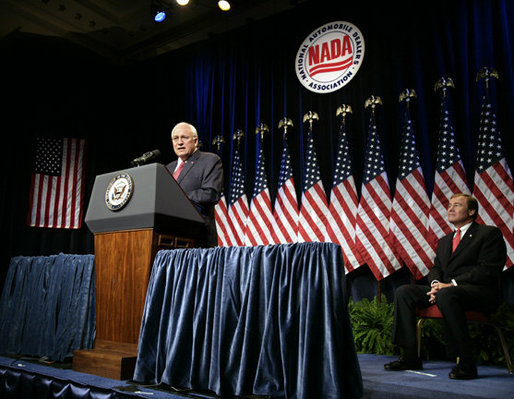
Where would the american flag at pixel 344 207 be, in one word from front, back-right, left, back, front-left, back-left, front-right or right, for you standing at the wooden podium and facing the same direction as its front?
back

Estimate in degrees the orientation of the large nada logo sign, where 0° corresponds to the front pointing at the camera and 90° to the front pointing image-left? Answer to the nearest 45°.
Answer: approximately 45°

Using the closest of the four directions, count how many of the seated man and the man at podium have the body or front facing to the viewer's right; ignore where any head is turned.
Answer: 0

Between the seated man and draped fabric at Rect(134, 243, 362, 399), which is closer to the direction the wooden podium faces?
the draped fabric

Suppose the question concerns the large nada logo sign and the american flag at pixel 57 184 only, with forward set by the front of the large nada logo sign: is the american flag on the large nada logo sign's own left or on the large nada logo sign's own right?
on the large nada logo sign's own right

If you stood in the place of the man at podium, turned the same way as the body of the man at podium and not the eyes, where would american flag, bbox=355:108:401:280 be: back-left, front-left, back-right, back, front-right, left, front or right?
back

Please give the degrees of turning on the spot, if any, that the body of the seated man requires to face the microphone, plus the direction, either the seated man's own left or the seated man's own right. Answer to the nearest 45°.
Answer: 0° — they already face it

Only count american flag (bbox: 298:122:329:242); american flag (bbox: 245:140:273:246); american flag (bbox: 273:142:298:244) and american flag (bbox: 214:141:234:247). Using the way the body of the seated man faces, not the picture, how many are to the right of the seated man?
4

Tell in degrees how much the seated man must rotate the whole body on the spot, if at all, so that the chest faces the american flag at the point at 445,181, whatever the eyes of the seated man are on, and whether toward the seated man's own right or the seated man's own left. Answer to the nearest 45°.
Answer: approximately 135° to the seated man's own right

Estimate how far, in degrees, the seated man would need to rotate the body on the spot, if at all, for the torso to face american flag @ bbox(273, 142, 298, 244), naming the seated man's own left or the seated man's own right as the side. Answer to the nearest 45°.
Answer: approximately 90° to the seated man's own right

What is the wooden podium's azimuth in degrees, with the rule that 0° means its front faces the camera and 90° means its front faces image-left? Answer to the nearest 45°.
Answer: approximately 45°

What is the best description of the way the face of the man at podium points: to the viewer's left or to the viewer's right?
to the viewer's left

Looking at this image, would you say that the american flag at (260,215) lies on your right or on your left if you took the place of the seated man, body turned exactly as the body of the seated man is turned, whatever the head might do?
on your right

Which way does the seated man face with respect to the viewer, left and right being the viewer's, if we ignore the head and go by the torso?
facing the viewer and to the left of the viewer
